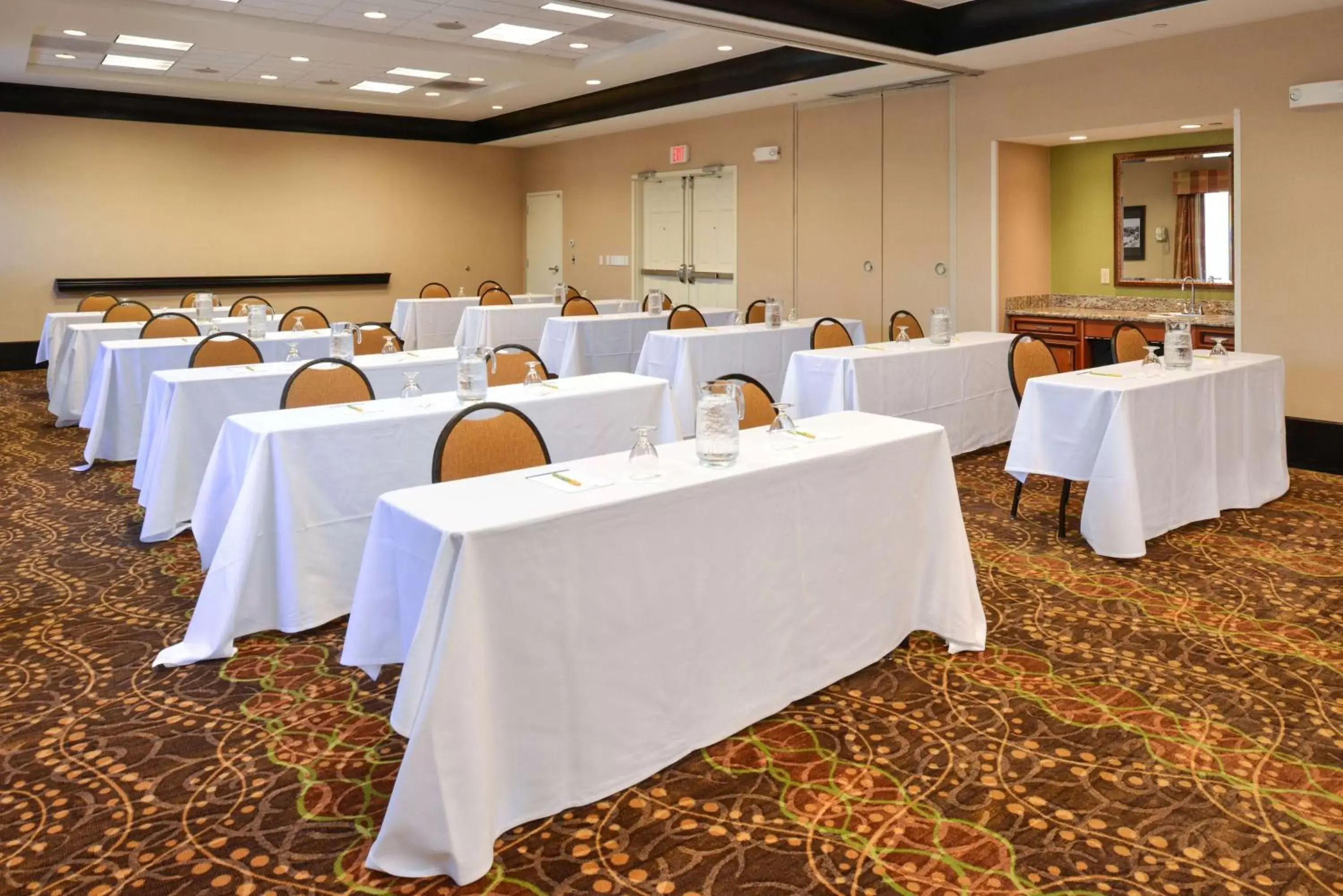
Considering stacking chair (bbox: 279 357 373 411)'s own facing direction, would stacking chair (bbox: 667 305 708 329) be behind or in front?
behind

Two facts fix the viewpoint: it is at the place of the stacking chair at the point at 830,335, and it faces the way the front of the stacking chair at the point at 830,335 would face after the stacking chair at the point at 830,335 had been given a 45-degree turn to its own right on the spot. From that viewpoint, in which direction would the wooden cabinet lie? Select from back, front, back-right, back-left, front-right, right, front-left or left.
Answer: back-left

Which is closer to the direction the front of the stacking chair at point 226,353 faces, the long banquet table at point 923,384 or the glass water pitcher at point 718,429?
the glass water pitcher

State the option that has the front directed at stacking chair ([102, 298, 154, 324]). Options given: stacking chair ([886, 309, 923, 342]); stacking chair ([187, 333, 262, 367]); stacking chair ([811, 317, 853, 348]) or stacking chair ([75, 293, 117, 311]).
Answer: stacking chair ([75, 293, 117, 311])

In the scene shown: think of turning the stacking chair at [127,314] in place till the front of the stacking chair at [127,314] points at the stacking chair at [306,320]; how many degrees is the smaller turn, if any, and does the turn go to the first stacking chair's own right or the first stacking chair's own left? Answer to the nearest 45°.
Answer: approximately 45° to the first stacking chair's own left

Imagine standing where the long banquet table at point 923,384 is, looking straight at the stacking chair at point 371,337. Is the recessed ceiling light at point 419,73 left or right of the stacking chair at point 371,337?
right

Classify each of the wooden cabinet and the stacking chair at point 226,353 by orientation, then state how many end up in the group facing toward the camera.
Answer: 2

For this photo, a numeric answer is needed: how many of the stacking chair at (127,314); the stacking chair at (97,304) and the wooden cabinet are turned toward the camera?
3
